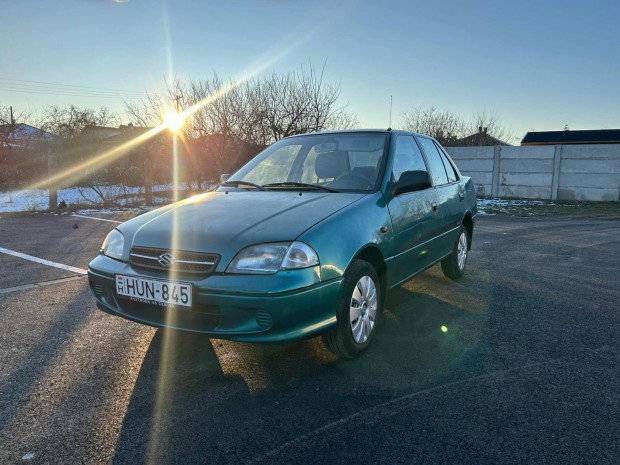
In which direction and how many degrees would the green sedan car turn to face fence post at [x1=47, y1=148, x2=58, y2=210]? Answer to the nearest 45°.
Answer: approximately 90° to its right

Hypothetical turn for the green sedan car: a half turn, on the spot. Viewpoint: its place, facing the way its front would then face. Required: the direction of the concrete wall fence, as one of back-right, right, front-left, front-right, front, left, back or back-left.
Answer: front

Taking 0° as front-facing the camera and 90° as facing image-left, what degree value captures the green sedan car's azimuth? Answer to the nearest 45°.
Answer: approximately 45°
